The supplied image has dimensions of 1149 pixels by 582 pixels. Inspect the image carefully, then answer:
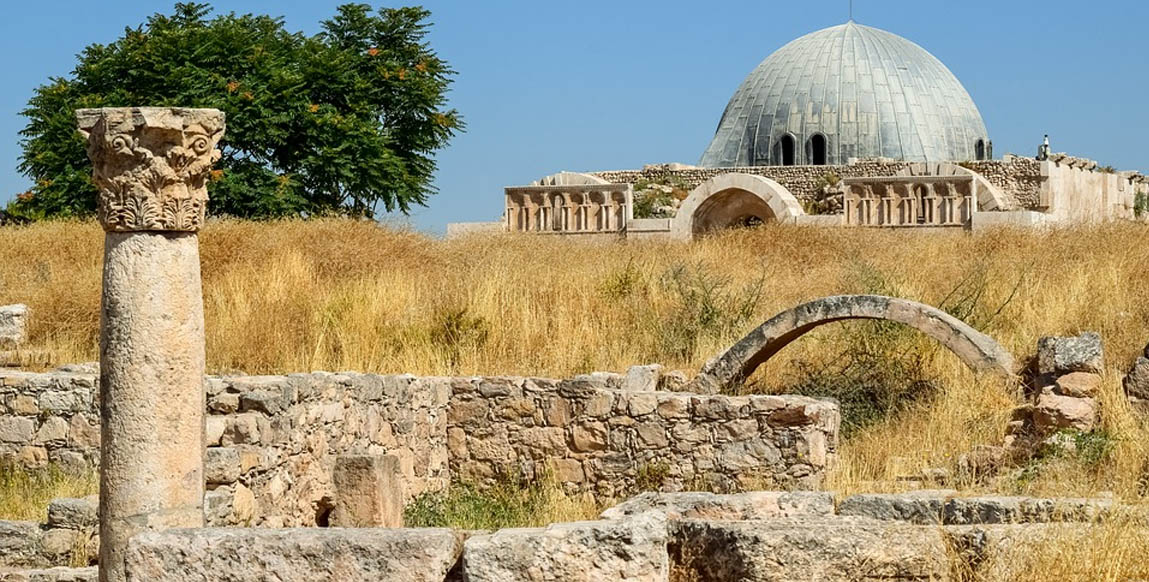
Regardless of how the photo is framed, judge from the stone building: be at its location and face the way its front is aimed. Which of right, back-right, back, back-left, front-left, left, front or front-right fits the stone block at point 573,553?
front

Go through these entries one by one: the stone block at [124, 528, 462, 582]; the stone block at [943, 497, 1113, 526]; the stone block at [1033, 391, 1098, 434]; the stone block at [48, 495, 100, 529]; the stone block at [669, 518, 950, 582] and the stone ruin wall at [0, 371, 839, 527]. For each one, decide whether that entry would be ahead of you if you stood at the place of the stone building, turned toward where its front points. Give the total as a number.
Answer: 6

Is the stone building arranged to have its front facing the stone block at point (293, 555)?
yes

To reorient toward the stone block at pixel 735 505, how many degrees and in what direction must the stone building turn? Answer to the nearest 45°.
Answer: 0° — it already faces it

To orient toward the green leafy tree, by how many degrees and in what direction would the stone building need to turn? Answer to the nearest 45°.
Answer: approximately 45° to its right

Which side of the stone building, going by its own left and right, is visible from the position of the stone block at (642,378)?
front

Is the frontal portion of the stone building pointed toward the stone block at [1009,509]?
yes

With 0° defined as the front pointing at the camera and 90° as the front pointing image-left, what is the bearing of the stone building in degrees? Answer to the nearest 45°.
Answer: approximately 0°

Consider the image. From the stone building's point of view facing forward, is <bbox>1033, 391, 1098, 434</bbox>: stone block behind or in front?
in front

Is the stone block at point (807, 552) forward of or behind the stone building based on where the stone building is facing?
forward

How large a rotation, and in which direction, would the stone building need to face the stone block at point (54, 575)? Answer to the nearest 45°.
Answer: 0° — it already faces it

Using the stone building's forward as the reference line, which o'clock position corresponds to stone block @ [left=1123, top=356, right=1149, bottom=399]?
The stone block is roughly at 12 o'clock from the stone building.

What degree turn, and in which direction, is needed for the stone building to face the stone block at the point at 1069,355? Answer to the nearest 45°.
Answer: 0° — it already faces it

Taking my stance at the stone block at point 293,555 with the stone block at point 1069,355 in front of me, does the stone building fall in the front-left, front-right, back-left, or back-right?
front-left
